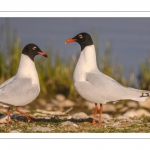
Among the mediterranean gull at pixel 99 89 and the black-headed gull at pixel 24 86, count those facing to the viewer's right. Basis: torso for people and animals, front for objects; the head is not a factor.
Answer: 1

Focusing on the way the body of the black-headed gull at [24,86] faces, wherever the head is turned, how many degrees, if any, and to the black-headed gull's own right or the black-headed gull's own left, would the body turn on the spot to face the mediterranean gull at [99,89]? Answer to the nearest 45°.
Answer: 0° — it already faces it

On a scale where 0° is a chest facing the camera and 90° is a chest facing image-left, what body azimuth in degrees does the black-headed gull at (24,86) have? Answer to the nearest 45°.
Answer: approximately 270°

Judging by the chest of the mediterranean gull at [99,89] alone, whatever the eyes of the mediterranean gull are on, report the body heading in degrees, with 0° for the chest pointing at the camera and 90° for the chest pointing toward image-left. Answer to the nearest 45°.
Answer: approximately 90°

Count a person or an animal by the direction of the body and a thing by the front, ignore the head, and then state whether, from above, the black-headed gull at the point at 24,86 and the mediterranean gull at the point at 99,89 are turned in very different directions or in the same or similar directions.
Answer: very different directions

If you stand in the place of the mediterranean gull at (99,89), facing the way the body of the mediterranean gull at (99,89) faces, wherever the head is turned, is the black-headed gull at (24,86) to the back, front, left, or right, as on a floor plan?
front
